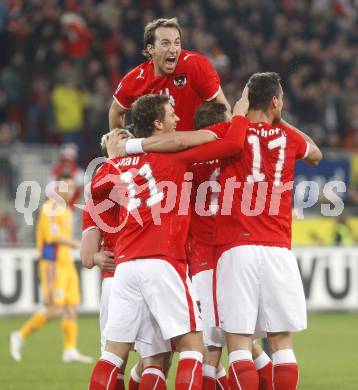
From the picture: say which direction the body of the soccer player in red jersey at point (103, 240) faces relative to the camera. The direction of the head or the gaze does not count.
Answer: to the viewer's right

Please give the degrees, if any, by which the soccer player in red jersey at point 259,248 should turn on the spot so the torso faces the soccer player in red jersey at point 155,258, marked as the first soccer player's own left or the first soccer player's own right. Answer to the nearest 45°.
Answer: approximately 135° to the first soccer player's own left

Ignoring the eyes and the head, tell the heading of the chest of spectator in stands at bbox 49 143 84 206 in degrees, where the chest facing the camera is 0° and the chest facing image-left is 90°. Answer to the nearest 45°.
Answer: approximately 0°

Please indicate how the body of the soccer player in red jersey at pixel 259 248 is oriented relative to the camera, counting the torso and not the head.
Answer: away from the camera

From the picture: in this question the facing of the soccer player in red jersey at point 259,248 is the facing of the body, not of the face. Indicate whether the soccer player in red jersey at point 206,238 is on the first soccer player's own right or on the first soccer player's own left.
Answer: on the first soccer player's own left

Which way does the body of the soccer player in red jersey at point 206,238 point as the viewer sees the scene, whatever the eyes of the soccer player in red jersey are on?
away from the camera

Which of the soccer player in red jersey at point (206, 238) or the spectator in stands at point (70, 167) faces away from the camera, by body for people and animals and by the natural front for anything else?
the soccer player in red jersey

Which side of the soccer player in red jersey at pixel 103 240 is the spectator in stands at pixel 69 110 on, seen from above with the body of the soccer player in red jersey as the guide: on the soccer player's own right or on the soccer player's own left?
on the soccer player's own left

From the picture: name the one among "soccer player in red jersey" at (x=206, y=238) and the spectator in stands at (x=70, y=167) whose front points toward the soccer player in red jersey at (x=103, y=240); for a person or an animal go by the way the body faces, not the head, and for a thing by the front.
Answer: the spectator in stands

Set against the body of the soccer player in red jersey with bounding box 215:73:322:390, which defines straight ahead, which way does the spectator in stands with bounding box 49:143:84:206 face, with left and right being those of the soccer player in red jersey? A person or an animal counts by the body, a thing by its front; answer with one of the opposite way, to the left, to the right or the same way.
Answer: the opposite way
